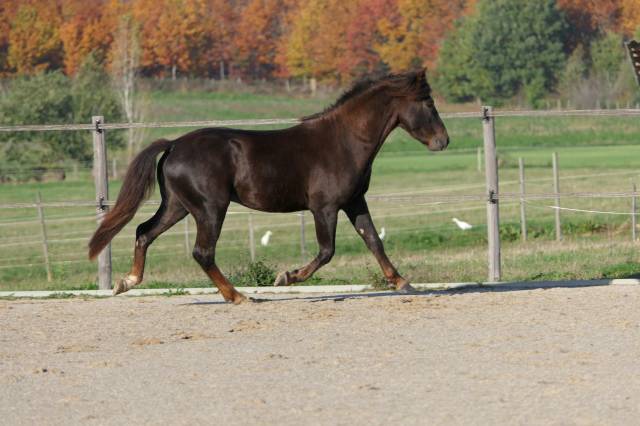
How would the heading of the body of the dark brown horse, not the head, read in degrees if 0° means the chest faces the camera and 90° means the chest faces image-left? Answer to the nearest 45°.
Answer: approximately 270°

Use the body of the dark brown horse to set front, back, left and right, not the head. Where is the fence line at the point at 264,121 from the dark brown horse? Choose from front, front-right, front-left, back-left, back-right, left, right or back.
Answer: left

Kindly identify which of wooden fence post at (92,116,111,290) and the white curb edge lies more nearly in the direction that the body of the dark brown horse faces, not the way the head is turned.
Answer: the white curb edge

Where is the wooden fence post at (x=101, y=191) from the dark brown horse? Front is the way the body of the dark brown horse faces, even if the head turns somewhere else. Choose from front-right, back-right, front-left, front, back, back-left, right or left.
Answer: back-left

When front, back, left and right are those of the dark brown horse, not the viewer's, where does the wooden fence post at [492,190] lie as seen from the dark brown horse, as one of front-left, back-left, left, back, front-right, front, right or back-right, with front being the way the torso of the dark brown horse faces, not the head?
front-left

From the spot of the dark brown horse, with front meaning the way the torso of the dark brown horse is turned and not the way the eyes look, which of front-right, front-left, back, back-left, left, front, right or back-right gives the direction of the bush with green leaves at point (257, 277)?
left

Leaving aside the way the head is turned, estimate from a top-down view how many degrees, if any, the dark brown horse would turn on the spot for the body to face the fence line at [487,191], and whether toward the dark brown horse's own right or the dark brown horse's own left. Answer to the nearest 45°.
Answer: approximately 45° to the dark brown horse's own left
